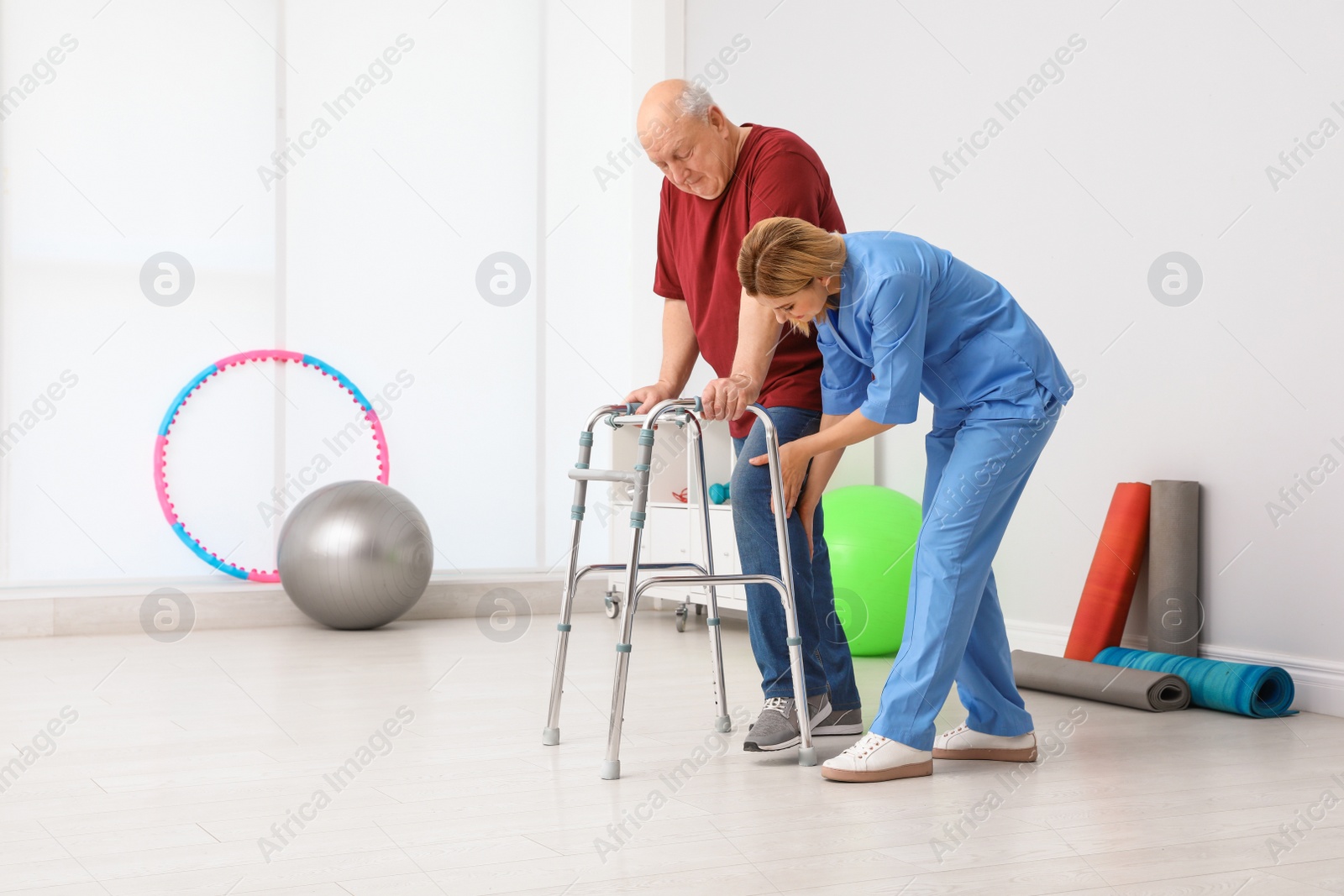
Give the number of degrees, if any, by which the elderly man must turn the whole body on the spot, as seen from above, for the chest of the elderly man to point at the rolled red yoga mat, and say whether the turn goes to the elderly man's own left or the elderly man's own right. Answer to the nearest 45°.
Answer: approximately 180°

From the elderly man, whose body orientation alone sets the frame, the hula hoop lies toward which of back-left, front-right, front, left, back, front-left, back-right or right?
right

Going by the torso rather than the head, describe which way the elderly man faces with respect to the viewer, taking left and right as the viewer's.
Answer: facing the viewer and to the left of the viewer

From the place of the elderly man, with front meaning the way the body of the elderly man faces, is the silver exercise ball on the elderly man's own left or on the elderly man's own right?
on the elderly man's own right

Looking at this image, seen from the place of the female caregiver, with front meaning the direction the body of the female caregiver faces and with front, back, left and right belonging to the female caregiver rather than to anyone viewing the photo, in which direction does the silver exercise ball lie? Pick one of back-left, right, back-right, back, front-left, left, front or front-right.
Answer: front-right

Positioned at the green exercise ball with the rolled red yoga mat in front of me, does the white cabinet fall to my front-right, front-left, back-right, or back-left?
back-left

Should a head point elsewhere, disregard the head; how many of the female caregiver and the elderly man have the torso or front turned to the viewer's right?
0

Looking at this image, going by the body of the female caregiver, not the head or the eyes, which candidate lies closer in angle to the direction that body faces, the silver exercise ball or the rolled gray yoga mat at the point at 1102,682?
the silver exercise ball

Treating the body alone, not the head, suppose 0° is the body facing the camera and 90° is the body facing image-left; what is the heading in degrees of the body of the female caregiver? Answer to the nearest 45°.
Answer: approximately 90°

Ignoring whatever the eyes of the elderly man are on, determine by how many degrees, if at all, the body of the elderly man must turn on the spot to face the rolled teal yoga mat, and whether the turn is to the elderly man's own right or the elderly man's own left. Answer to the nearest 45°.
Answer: approximately 135° to the elderly man's own left

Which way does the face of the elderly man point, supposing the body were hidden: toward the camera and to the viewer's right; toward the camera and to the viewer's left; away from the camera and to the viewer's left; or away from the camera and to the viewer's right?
toward the camera and to the viewer's left

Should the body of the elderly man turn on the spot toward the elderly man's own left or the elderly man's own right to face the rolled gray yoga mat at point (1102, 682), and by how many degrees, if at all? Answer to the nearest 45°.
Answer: approximately 180°

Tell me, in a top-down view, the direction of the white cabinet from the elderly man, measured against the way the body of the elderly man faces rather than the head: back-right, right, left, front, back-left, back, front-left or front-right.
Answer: back-right
